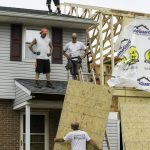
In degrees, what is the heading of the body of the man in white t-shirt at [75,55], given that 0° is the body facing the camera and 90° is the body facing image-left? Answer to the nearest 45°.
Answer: approximately 0°

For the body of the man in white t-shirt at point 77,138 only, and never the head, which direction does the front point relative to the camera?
away from the camera
